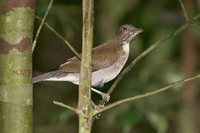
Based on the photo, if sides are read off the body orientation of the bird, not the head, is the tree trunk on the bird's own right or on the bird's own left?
on the bird's own right

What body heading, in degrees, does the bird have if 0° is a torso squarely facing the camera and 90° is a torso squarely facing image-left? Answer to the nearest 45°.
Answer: approximately 270°

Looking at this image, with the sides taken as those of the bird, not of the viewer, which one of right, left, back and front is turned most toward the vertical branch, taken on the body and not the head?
right
